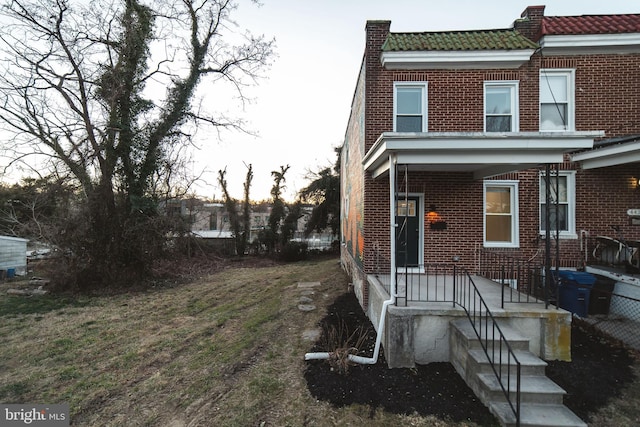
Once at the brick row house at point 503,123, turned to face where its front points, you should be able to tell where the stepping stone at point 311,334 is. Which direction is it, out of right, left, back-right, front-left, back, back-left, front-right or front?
front-right

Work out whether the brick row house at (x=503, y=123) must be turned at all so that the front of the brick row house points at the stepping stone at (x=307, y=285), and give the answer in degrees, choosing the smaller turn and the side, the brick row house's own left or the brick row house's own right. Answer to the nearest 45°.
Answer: approximately 90° to the brick row house's own right

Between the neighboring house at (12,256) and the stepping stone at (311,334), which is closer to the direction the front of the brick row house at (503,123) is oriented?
the stepping stone

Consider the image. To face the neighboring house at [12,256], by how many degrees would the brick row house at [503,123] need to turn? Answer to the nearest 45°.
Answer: approximately 90° to its right

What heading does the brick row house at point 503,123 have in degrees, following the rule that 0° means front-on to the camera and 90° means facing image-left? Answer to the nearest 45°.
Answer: approximately 0°

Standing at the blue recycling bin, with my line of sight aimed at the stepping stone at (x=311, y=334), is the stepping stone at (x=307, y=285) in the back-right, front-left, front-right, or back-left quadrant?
front-right

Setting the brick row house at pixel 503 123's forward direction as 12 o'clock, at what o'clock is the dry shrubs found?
The dry shrubs is roughly at 1 o'clock from the brick row house.
